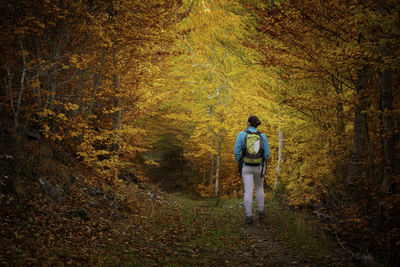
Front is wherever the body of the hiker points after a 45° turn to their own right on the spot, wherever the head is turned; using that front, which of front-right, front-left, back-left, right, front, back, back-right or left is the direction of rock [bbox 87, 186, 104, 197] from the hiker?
back-left

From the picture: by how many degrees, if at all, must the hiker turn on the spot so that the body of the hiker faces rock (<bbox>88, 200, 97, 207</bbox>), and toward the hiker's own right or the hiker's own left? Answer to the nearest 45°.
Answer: approximately 90° to the hiker's own left

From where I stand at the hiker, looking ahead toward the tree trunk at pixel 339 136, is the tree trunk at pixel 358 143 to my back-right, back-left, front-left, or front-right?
front-right

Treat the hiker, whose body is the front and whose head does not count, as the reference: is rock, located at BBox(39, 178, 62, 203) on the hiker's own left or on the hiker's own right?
on the hiker's own left

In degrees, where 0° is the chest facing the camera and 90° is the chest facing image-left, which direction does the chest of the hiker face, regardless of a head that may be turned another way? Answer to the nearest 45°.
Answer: approximately 180°

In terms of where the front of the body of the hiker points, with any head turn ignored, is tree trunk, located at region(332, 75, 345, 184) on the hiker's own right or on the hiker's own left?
on the hiker's own right

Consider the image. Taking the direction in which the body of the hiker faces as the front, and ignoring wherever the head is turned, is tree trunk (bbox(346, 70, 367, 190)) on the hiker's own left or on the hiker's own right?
on the hiker's own right

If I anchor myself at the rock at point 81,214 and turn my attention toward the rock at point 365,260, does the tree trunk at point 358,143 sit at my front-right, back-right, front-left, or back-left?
front-left

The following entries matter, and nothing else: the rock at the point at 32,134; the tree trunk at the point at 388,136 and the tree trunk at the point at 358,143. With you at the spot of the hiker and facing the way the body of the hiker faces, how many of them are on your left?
1

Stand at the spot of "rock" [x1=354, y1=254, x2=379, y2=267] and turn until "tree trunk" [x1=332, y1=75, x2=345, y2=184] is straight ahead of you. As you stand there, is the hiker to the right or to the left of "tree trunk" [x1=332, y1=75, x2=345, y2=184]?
left

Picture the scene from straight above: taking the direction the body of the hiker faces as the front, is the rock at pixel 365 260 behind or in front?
behind

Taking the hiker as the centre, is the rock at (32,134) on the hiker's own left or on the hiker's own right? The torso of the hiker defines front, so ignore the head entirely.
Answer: on the hiker's own left
